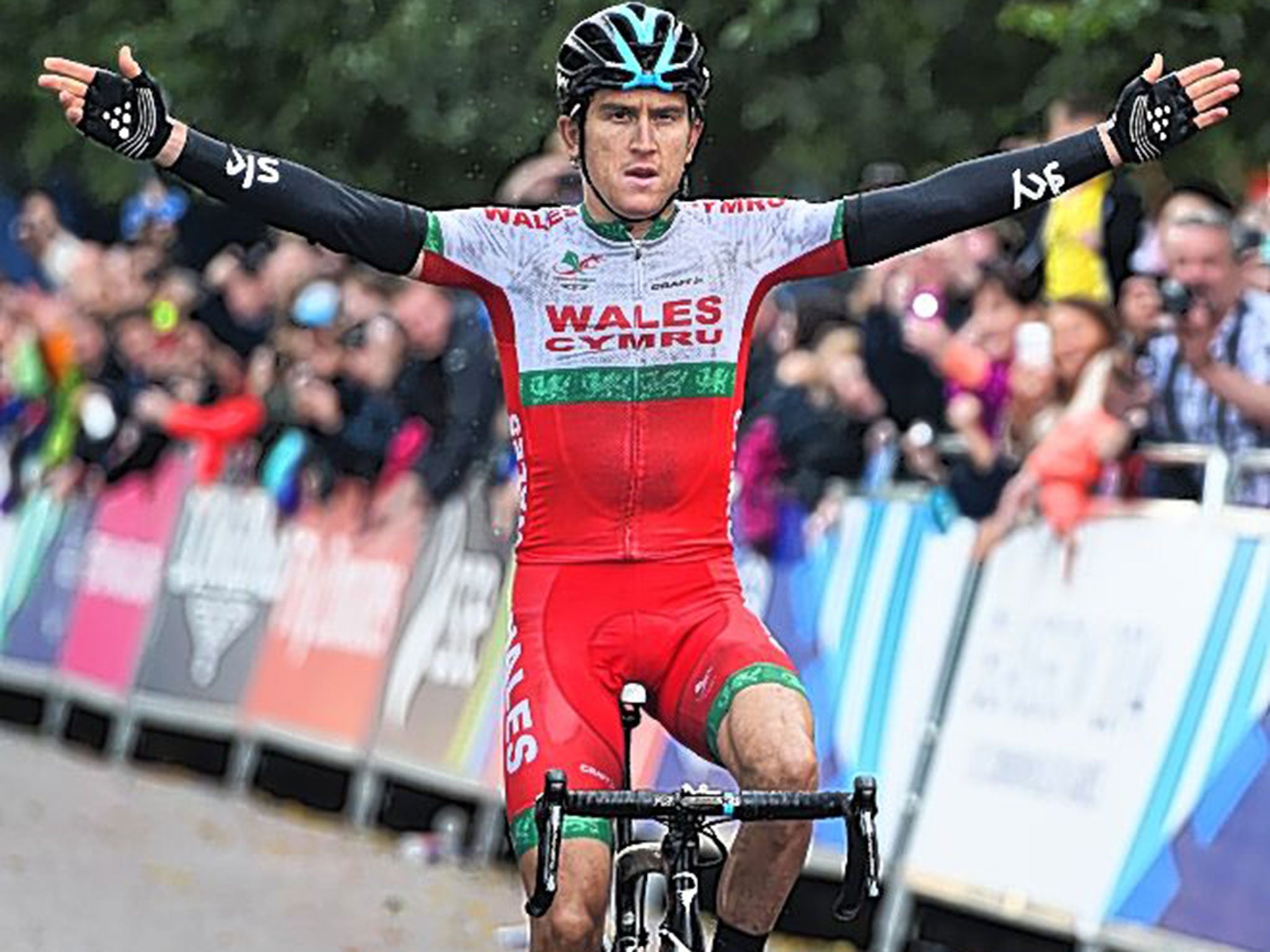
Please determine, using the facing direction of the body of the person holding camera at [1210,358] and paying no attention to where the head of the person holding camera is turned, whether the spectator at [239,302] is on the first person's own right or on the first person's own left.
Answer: on the first person's own right

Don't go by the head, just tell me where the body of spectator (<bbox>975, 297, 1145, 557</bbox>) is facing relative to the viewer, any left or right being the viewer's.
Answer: facing the viewer and to the left of the viewer

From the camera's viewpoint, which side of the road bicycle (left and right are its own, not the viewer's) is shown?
front

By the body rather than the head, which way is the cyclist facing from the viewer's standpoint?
toward the camera

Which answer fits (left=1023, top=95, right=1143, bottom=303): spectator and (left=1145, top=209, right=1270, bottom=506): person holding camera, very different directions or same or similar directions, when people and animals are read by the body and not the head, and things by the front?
same or similar directions

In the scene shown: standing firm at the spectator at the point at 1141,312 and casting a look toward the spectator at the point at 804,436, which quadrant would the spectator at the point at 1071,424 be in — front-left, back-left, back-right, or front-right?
front-left

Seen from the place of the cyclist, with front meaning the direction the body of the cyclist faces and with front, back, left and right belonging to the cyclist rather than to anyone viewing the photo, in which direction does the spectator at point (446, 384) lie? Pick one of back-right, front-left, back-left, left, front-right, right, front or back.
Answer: back

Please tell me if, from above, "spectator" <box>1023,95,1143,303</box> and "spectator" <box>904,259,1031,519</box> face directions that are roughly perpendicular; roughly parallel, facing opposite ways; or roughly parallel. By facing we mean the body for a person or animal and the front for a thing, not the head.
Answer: roughly parallel

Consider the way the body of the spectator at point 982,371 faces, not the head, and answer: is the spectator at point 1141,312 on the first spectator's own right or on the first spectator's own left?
on the first spectator's own left

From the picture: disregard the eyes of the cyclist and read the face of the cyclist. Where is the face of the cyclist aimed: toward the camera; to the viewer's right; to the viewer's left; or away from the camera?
toward the camera

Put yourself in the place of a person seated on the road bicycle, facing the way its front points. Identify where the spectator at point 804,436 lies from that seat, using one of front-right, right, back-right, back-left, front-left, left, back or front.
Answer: back

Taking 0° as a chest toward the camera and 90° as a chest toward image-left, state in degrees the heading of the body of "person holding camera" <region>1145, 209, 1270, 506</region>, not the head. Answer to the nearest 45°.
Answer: approximately 45°
